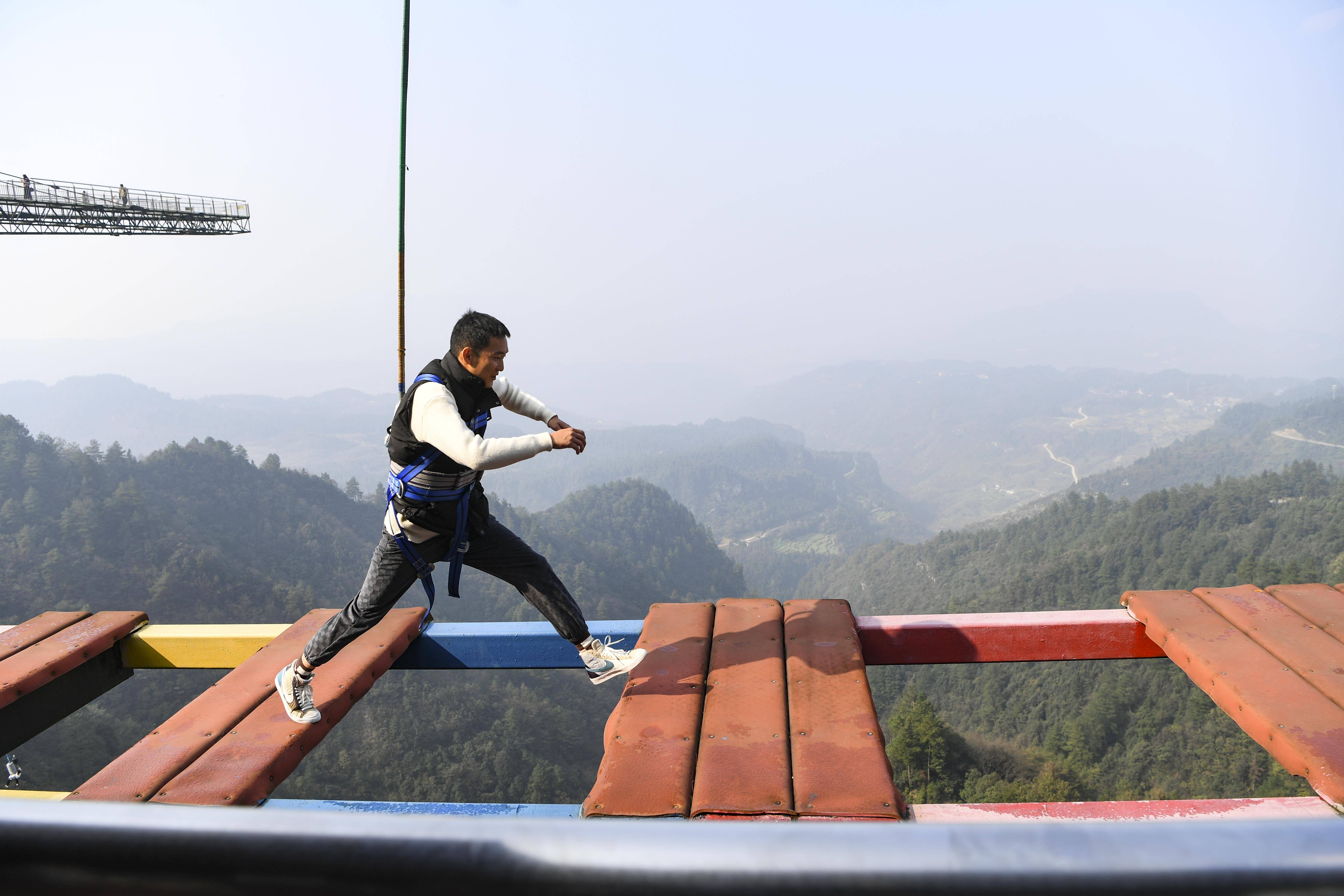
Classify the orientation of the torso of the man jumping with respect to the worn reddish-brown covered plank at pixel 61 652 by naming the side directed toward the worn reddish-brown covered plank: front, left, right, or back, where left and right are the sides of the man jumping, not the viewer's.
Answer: back

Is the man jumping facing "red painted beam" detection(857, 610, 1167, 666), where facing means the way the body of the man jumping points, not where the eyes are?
yes

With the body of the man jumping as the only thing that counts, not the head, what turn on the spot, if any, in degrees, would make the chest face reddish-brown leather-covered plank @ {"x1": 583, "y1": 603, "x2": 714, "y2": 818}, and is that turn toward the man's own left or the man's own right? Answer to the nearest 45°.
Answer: approximately 45° to the man's own right

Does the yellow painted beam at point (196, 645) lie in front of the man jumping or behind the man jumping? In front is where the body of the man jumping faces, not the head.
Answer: behind

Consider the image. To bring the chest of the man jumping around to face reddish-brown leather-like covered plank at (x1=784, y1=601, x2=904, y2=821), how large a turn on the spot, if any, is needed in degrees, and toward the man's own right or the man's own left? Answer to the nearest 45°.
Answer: approximately 45° to the man's own right

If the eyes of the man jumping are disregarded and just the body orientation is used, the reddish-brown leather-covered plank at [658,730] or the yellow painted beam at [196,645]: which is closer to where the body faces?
the reddish-brown leather-covered plank

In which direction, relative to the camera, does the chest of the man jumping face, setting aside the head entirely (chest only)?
to the viewer's right

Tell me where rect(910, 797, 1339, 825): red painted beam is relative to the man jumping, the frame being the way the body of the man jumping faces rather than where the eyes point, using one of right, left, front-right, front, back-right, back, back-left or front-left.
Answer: front-right

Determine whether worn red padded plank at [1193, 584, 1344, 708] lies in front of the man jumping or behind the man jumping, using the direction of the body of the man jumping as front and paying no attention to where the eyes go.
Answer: in front
